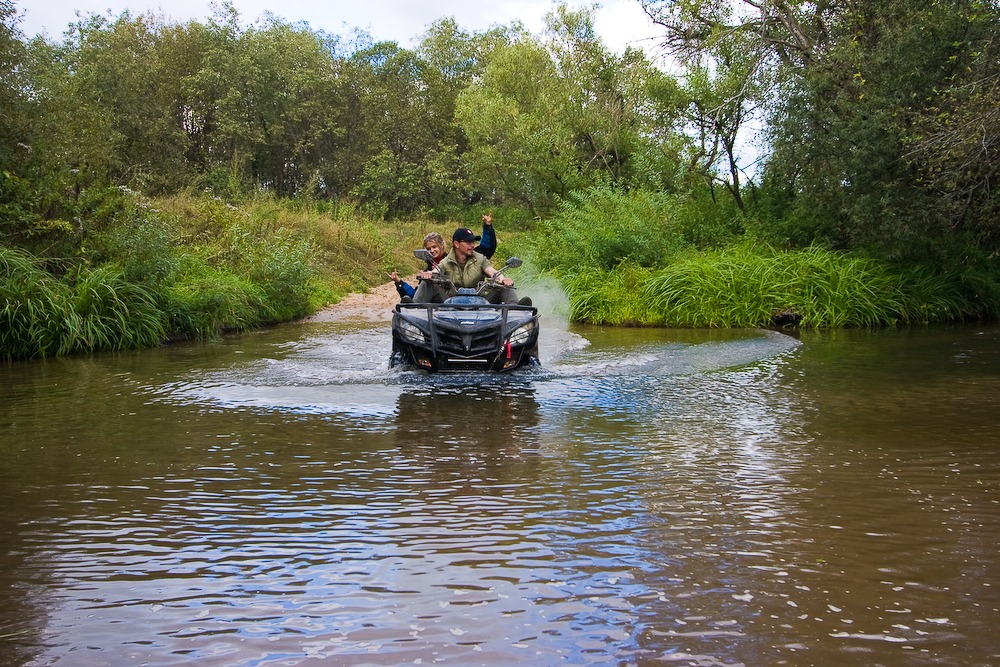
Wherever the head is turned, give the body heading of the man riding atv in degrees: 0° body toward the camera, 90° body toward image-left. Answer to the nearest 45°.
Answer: approximately 0°

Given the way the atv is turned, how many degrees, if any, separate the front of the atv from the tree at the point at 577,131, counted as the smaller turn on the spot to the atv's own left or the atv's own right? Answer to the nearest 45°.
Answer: approximately 180°

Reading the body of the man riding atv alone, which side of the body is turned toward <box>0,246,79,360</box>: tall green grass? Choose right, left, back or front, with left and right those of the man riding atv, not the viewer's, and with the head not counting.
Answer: right

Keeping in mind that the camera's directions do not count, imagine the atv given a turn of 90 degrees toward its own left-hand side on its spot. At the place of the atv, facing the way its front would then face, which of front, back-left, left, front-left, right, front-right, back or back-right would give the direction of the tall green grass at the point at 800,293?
front-left

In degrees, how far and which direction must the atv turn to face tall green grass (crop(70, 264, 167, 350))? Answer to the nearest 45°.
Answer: approximately 135° to its right

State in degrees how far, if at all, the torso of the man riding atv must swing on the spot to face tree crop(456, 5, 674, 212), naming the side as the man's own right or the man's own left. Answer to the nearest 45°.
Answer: approximately 180°

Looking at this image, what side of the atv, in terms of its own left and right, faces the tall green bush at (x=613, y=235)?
back
